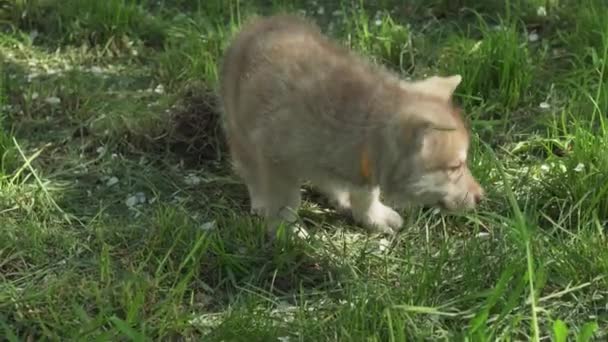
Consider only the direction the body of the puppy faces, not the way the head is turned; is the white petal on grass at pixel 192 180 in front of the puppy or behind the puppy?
behind

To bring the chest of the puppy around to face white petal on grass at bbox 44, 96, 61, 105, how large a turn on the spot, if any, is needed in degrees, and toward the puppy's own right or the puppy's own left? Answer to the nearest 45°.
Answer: approximately 135° to the puppy's own left

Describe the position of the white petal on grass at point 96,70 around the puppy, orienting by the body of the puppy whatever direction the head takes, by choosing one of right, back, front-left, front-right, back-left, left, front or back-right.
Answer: back-left

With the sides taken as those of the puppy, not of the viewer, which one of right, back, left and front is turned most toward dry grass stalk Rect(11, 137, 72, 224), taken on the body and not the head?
back

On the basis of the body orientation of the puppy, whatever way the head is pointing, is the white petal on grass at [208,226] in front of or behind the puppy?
behind

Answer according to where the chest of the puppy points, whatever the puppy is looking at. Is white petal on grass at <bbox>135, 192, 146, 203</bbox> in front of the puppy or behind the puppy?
behind

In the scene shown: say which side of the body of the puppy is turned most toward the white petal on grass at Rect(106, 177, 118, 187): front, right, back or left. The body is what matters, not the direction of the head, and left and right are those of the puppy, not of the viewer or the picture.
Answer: back

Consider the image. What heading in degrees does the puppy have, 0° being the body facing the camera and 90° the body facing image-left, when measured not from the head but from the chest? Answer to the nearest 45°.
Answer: approximately 270°
